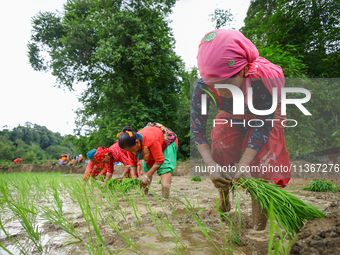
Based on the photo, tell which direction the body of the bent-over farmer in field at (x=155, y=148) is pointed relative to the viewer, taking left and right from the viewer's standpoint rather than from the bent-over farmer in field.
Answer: facing the viewer and to the left of the viewer

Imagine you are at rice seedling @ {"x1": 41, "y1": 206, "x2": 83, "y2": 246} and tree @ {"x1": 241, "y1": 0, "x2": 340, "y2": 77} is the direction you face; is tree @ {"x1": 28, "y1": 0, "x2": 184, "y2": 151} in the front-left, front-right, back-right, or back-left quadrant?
front-left

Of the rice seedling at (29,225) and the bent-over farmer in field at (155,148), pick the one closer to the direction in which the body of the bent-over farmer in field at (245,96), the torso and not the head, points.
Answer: the rice seedling

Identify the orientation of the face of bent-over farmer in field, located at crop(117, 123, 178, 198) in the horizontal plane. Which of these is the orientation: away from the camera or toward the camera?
toward the camera

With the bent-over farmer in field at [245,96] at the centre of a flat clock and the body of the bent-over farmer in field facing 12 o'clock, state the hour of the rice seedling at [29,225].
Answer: The rice seedling is roughly at 1 o'clock from the bent-over farmer in field.

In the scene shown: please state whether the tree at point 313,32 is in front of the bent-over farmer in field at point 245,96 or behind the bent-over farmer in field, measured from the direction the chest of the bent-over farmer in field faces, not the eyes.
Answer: behind

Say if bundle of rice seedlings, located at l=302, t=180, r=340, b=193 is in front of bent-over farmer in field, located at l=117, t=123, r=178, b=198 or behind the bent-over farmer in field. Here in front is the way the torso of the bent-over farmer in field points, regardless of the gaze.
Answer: behind

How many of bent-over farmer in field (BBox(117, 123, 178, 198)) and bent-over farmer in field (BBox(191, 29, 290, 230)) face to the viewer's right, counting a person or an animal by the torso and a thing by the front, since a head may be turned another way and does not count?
0

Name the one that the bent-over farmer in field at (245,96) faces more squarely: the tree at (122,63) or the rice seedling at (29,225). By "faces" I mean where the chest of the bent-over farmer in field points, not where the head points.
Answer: the rice seedling
